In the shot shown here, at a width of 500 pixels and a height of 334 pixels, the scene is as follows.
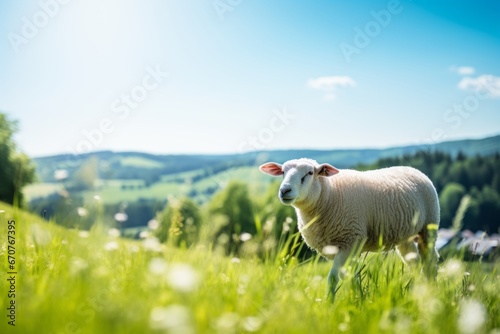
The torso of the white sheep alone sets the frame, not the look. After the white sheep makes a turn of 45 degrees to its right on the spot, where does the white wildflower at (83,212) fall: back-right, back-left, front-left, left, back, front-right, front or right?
front-left

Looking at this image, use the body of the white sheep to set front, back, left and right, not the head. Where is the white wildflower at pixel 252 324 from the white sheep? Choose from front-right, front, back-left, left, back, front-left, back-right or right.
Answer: front-left

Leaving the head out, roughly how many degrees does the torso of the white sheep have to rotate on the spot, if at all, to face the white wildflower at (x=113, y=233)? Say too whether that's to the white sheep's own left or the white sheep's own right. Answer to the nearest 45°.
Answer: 0° — it already faces it

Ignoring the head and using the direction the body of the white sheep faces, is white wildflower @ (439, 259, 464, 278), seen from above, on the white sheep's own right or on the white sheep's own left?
on the white sheep's own left

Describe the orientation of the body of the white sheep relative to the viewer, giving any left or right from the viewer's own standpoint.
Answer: facing the viewer and to the left of the viewer

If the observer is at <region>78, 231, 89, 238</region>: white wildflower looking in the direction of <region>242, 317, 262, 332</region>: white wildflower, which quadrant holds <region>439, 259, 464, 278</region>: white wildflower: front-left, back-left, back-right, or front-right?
front-left

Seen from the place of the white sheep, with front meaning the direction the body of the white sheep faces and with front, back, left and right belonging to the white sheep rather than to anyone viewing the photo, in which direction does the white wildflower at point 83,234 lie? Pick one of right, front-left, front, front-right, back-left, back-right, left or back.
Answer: front

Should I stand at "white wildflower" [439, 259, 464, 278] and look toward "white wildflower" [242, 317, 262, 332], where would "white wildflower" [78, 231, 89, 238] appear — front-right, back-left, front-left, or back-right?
front-right
